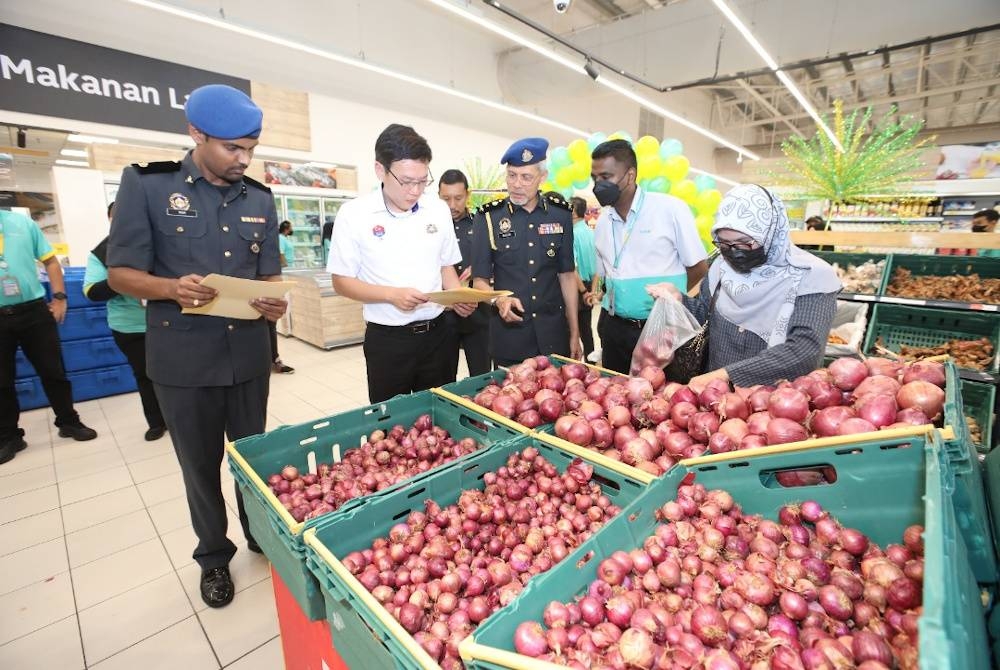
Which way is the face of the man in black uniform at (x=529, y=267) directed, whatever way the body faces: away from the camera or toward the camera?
toward the camera

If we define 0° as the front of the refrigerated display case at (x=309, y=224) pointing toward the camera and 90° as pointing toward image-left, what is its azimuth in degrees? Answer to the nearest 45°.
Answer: approximately 0°

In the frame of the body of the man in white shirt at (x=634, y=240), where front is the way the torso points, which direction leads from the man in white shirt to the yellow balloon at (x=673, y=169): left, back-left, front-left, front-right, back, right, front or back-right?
back-right

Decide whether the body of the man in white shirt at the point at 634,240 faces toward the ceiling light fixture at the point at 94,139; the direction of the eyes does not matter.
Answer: no

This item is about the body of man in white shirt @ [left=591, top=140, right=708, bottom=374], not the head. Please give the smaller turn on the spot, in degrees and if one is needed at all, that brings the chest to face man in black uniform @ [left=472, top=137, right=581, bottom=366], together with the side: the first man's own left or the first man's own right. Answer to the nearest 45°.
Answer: approximately 45° to the first man's own right

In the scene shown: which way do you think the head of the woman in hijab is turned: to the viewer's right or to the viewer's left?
to the viewer's left

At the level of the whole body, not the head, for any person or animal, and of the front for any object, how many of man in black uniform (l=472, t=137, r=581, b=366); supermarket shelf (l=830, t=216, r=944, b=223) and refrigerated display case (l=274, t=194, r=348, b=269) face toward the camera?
3

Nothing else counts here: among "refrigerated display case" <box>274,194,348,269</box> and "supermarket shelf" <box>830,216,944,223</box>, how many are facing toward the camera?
2

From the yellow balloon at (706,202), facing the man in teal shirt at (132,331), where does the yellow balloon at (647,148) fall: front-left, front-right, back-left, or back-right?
front-right

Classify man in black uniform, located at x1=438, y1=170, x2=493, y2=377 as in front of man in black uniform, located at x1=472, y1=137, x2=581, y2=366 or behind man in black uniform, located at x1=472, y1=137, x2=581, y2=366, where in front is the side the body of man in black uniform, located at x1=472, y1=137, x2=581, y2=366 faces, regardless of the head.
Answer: behind

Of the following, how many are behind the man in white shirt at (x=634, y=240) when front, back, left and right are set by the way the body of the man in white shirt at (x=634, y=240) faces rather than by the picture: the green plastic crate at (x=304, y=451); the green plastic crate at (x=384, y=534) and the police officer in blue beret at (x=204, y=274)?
0

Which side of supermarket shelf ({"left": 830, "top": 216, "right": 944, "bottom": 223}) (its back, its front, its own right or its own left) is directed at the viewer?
front

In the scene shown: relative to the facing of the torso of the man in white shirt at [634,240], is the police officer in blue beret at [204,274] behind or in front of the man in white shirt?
in front

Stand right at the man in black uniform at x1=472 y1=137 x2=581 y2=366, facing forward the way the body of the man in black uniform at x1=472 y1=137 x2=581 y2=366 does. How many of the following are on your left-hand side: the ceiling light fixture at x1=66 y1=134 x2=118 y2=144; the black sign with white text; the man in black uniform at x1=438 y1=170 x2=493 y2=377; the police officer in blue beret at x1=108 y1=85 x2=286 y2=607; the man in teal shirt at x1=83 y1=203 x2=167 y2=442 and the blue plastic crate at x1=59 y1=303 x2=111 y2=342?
0

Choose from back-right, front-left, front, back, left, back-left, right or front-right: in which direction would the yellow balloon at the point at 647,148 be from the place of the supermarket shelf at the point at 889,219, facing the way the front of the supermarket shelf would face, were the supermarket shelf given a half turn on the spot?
back-left

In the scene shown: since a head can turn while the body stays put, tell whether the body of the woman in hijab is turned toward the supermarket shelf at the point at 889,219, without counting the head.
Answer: no

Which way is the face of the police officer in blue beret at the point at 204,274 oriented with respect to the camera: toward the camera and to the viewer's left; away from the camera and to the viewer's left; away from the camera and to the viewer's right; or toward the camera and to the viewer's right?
toward the camera and to the viewer's right
